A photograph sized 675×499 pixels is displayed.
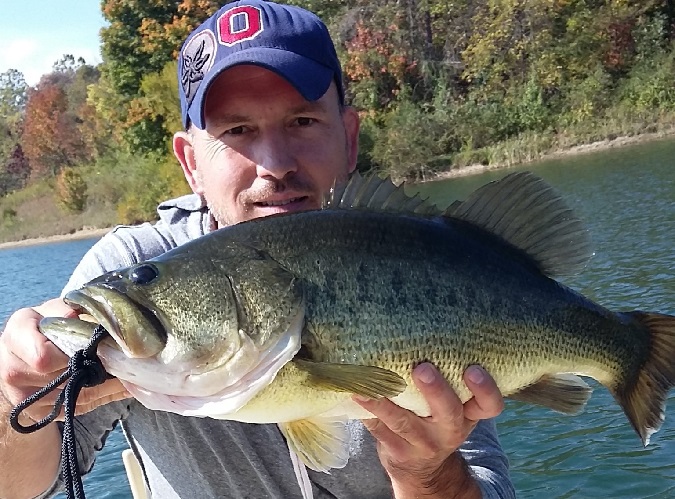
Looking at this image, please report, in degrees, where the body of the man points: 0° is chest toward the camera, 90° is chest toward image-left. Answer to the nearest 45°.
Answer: approximately 0°

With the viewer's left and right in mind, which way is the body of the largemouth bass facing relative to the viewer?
facing to the left of the viewer
